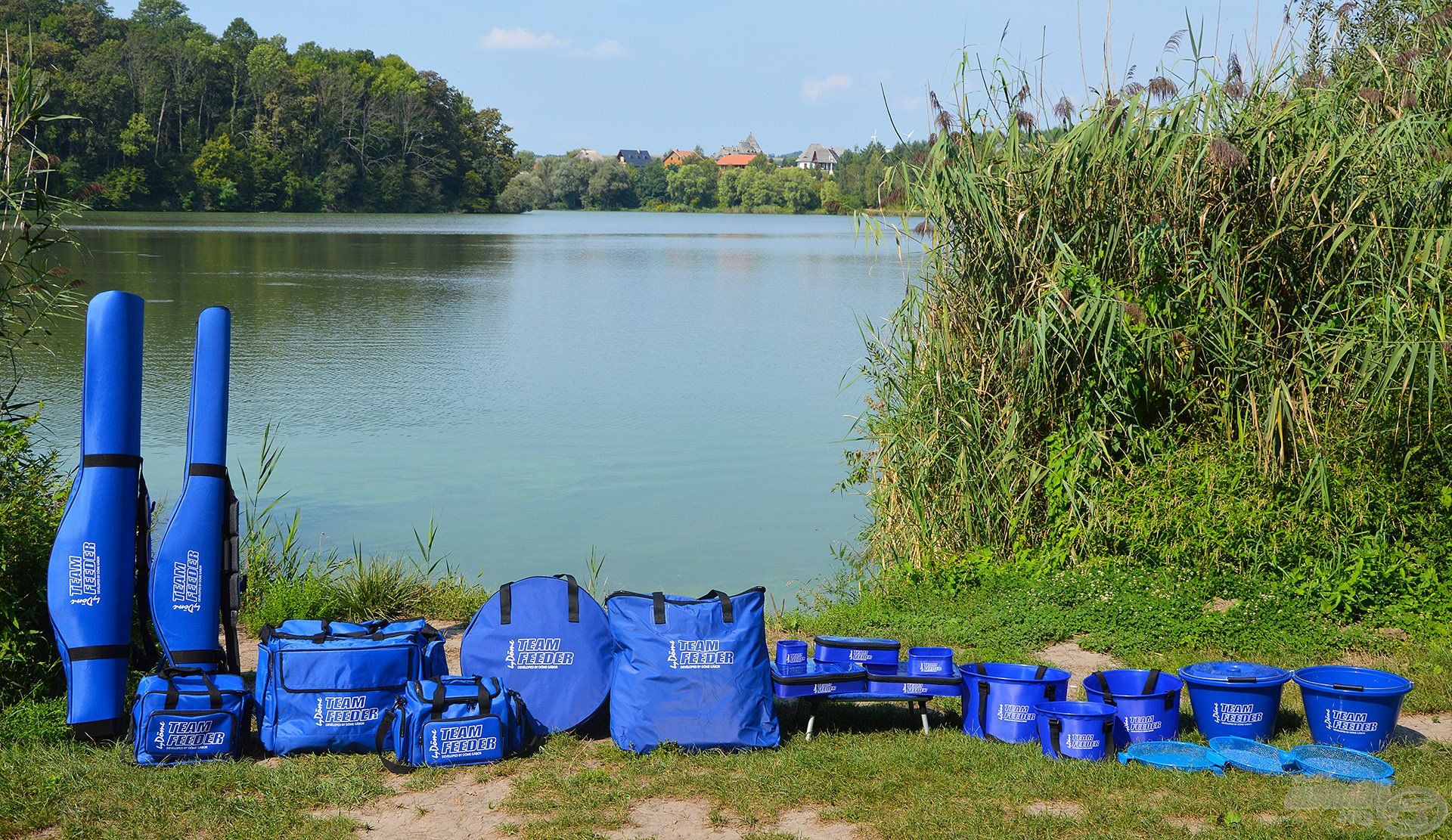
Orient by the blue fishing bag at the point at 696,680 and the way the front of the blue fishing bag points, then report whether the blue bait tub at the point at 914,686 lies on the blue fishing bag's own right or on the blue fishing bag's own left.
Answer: on the blue fishing bag's own left

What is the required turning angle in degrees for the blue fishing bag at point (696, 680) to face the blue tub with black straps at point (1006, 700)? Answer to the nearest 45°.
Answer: approximately 90° to its left

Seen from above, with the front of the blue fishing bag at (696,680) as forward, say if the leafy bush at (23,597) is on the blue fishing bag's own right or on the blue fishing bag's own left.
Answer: on the blue fishing bag's own right

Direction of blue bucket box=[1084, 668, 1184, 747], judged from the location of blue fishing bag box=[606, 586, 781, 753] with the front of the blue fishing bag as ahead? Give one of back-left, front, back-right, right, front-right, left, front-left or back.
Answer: left

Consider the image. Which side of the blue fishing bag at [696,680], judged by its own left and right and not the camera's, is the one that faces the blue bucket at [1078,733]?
left

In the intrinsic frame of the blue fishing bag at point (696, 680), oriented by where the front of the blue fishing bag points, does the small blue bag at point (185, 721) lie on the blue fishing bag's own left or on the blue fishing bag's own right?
on the blue fishing bag's own right

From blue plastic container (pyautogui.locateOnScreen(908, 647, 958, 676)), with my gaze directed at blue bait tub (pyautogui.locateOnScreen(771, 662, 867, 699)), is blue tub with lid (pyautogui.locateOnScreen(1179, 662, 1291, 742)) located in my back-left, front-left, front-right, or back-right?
back-left

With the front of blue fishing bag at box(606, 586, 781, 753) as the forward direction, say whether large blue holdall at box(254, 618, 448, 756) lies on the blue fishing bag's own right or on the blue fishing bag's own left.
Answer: on the blue fishing bag's own right

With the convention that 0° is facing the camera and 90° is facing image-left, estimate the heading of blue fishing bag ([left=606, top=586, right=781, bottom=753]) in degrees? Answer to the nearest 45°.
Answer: approximately 0°

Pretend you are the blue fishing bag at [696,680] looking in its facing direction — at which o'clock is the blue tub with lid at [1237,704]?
The blue tub with lid is roughly at 9 o'clock from the blue fishing bag.

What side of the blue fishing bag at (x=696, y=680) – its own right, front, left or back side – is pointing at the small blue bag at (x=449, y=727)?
right

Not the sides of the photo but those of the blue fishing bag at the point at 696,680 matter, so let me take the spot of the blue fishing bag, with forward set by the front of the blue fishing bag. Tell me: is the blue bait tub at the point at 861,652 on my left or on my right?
on my left

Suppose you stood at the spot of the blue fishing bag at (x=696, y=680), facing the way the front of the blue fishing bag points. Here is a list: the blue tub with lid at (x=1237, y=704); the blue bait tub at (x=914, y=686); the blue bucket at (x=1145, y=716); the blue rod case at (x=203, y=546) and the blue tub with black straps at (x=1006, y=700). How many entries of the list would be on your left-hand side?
4

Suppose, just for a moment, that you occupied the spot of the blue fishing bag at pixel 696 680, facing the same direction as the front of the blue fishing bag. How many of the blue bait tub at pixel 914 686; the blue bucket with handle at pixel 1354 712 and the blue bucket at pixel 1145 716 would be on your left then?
3

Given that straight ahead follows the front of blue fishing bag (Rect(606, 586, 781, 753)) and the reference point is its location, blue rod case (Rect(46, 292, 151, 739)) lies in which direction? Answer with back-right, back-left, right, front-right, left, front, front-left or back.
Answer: right
